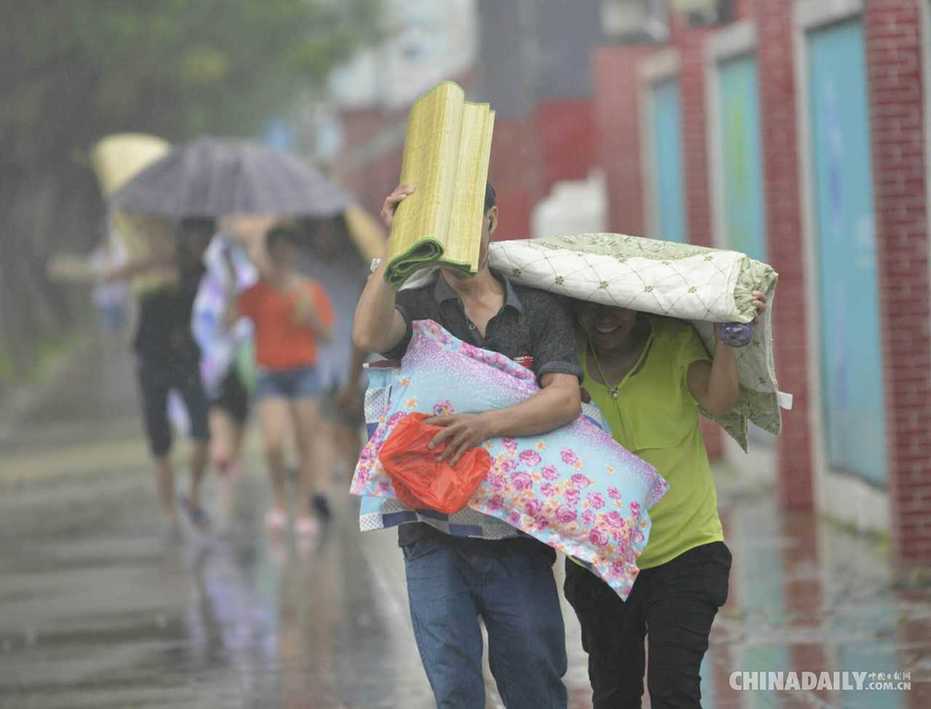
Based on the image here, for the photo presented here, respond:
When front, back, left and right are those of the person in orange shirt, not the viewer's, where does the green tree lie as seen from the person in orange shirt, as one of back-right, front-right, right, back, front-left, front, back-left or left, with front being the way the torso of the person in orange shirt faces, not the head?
back

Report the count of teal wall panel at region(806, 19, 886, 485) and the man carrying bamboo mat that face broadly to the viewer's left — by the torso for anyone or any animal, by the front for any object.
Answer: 1

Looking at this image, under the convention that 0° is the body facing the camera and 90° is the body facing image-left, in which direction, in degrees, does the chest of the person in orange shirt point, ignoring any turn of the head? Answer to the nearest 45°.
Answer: approximately 0°

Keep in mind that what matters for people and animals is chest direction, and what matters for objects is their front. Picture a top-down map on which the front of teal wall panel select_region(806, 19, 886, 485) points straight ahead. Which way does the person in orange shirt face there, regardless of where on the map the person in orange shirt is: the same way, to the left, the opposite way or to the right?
to the left

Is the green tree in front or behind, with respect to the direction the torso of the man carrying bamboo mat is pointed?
behind

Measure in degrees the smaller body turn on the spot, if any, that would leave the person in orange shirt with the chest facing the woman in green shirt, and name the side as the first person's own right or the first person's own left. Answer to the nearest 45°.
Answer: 0° — they already face them

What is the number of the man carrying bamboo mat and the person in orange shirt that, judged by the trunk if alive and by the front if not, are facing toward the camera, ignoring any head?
2

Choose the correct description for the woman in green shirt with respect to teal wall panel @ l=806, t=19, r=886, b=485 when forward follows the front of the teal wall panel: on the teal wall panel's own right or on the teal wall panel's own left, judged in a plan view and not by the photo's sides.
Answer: on the teal wall panel's own left

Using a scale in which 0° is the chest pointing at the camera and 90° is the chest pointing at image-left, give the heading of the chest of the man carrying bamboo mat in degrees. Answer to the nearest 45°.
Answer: approximately 0°

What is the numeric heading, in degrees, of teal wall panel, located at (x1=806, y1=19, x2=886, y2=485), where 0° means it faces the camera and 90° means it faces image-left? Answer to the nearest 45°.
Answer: approximately 90°
